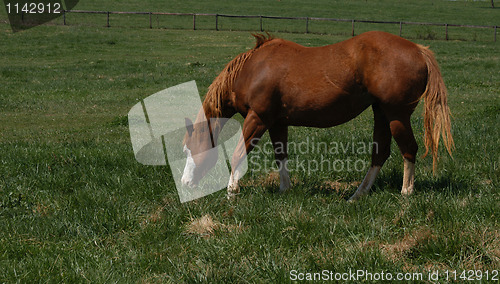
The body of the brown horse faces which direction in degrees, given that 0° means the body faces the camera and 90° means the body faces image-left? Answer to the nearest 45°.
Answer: approximately 90°

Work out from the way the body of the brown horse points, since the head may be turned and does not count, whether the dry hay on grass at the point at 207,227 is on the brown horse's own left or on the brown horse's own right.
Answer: on the brown horse's own left

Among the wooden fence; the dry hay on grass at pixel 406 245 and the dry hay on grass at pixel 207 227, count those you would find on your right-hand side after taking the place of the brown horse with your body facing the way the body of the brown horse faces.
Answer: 1

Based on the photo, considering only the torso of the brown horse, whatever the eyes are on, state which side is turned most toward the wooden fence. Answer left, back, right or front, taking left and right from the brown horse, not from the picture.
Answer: right

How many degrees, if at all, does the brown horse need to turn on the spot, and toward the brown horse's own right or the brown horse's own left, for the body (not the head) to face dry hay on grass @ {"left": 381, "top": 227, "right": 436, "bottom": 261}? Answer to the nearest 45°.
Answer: approximately 90° to the brown horse's own left
